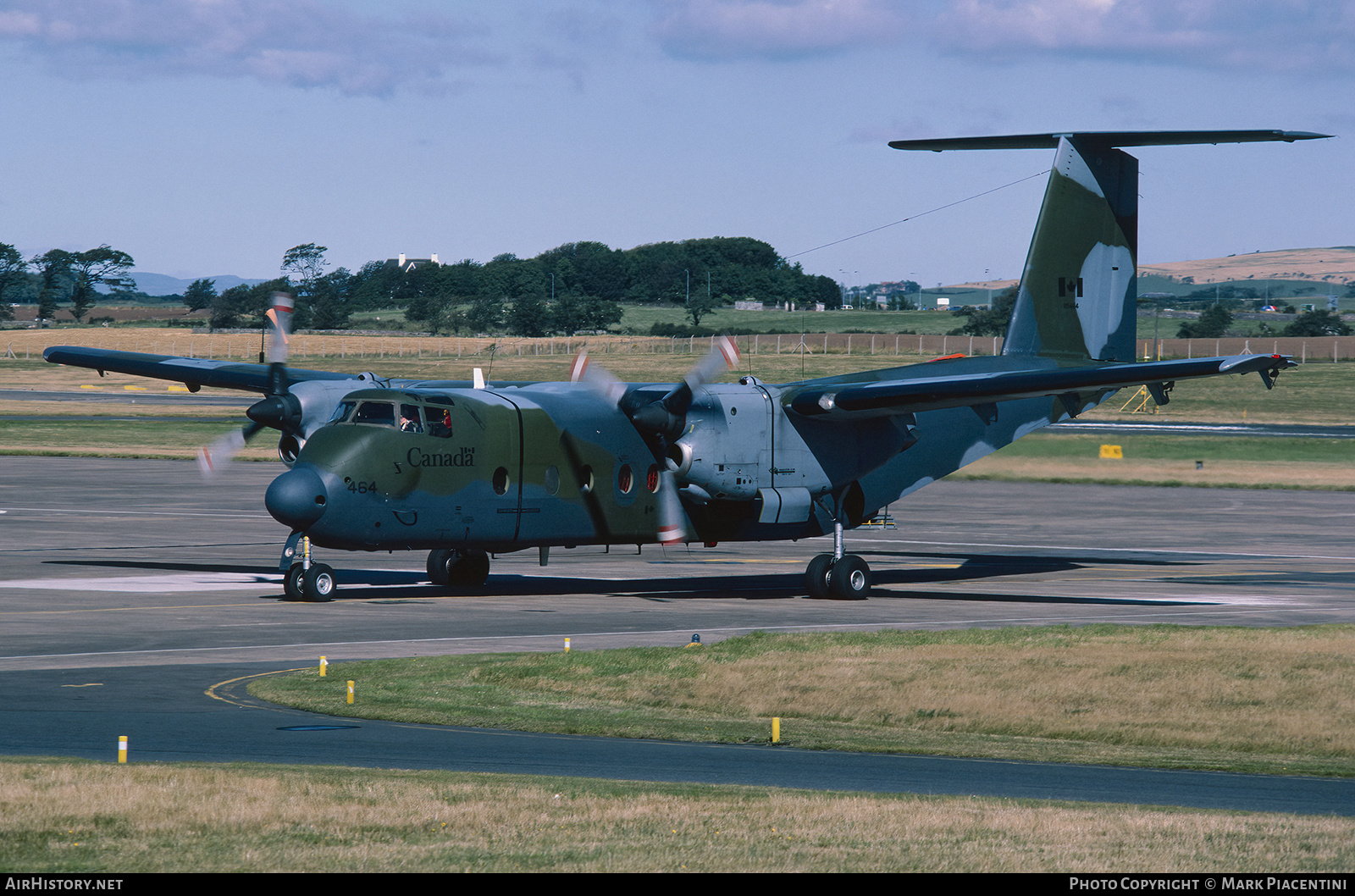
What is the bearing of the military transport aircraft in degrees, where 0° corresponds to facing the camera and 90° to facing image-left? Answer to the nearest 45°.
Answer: approximately 45°
